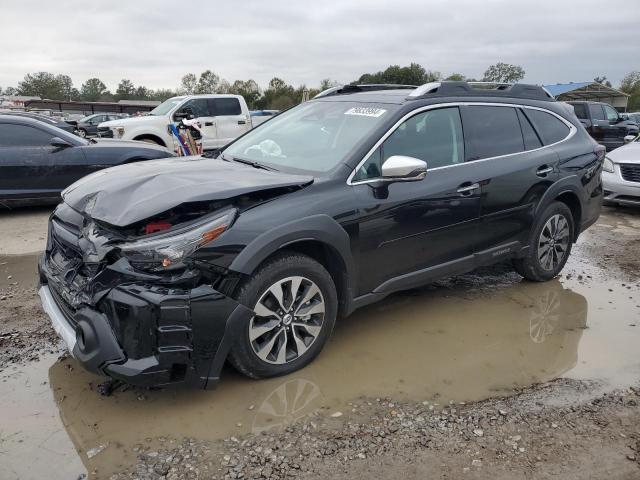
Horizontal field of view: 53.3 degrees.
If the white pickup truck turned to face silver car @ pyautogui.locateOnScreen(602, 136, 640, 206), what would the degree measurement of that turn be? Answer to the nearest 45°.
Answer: approximately 135° to its left

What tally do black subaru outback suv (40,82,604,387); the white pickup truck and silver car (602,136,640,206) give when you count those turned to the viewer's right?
0

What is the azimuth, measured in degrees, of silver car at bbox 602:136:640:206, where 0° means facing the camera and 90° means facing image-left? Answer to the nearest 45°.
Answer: approximately 45°

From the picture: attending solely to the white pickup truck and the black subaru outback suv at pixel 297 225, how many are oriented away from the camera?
0

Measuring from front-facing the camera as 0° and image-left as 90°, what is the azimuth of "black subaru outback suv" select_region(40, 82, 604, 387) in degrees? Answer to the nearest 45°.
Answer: approximately 45°

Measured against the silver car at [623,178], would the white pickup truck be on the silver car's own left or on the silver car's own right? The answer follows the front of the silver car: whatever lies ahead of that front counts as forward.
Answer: on the silver car's own right

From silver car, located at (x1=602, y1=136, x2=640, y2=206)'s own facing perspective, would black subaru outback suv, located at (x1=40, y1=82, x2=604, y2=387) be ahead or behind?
ahead

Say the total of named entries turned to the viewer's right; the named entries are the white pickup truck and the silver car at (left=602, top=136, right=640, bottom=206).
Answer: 0

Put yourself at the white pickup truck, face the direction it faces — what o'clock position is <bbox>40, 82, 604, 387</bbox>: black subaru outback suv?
The black subaru outback suv is roughly at 9 o'clock from the white pickup truck.

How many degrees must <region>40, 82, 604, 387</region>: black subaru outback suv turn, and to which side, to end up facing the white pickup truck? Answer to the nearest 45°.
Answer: approximately 135° to its right

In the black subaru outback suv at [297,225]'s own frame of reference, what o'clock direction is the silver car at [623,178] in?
The silver car is roughly at 6 o'clock from the black subaru outback suv.

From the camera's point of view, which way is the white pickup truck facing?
to the viewer's left
